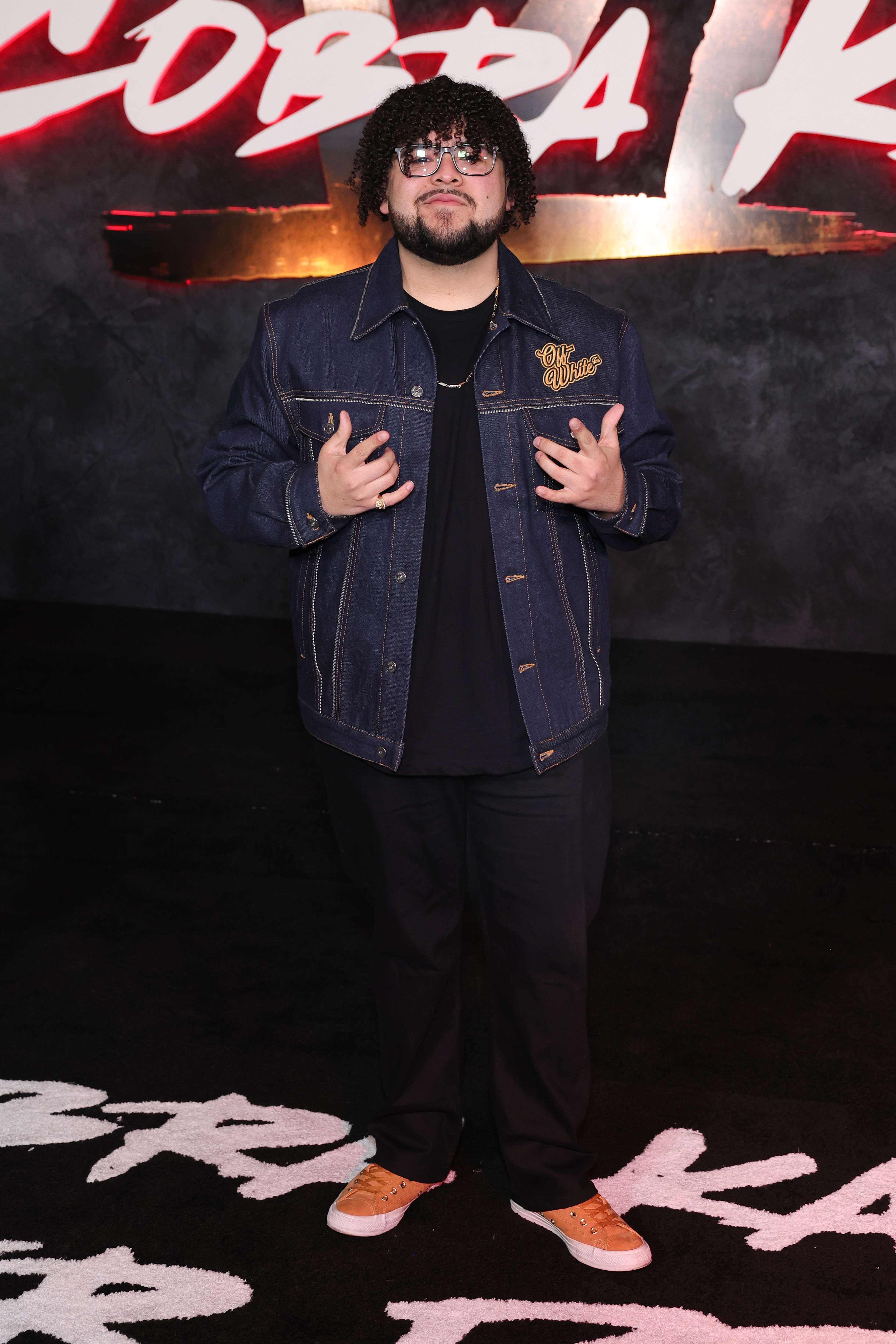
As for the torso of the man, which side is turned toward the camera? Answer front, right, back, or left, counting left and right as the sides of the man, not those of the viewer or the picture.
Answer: front
